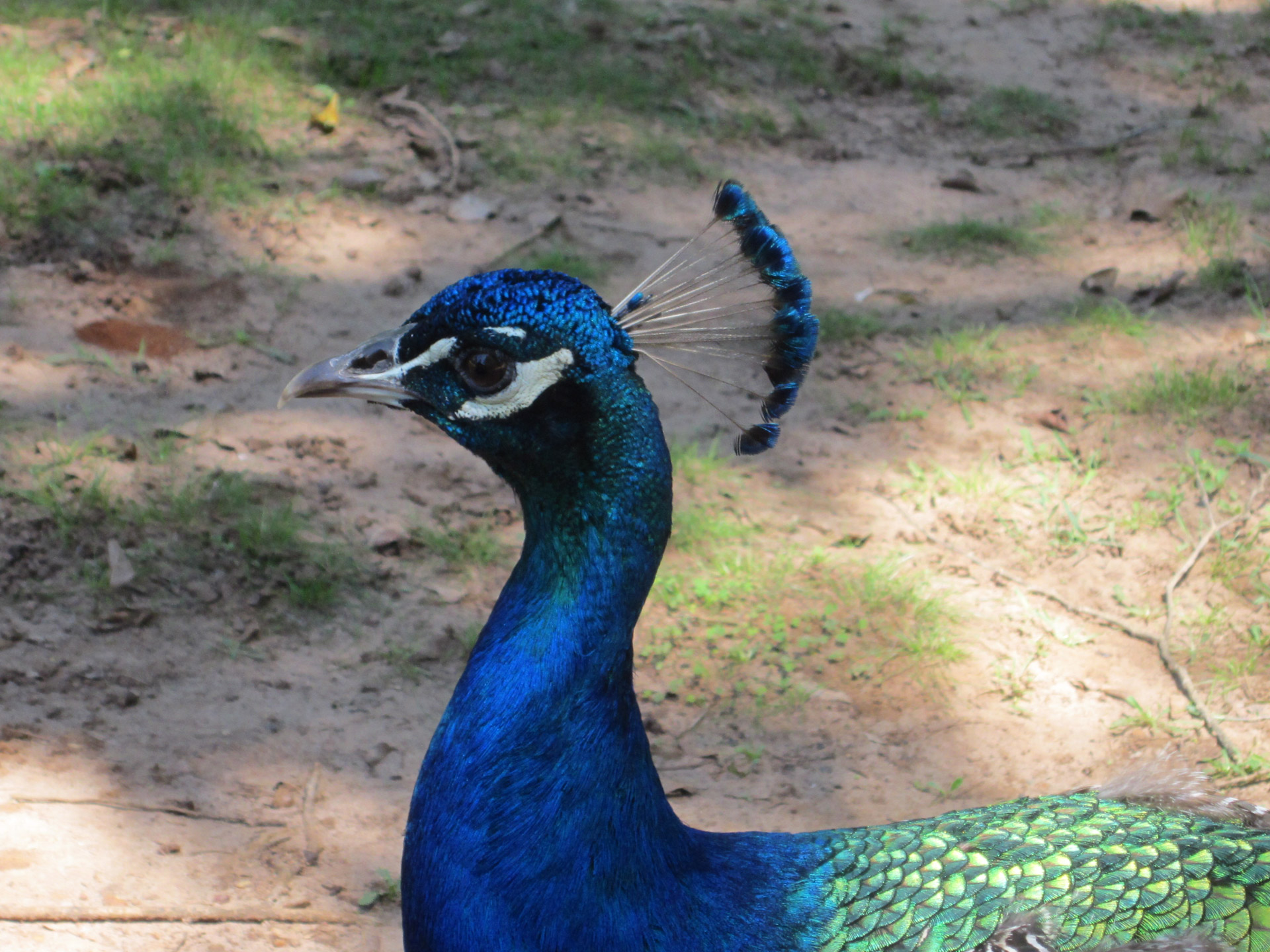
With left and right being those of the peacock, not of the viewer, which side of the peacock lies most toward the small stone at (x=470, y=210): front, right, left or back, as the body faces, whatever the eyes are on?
right

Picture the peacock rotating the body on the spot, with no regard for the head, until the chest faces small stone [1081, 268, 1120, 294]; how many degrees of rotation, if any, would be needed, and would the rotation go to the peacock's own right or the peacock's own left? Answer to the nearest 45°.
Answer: approximately 90° to the peacock's own right

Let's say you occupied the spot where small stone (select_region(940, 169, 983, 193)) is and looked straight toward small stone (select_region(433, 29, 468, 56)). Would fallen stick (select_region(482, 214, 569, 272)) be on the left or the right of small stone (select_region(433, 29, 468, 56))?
left

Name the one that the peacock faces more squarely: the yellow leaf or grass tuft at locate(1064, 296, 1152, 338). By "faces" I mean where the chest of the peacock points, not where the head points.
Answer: the yellow leaf

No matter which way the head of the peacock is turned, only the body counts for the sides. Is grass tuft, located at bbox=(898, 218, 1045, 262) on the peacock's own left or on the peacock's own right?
on the peacock's own right

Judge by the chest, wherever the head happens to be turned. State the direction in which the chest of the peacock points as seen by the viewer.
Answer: to the viewer's left

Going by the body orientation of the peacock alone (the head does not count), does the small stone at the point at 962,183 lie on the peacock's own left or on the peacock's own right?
on the peacock's own right

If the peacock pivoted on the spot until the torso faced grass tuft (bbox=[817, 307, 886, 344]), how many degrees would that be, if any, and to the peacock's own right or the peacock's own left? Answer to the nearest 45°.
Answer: approximately 90° to the peacock's own right
